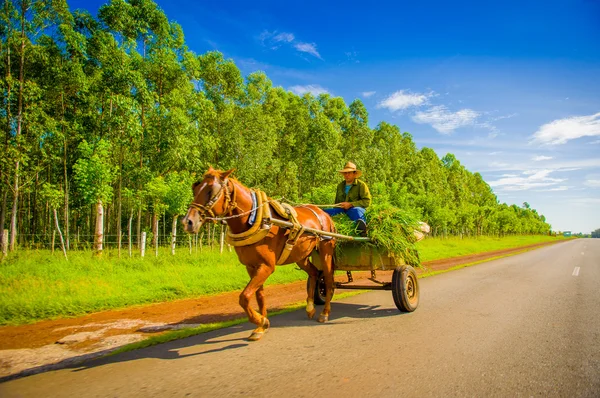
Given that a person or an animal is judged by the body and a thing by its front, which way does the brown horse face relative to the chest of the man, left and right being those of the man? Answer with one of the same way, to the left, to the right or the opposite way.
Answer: the same way

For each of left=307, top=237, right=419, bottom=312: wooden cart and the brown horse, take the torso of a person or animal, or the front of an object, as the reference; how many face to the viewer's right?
0

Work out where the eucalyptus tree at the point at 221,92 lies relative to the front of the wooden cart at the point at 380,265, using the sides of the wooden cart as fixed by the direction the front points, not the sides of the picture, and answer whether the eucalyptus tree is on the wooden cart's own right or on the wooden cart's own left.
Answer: on the wooden cart's own right

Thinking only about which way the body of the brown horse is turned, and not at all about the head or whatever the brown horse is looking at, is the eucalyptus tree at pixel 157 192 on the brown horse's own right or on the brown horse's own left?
on the brown horse's own right

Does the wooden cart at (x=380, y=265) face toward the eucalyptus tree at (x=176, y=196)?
no

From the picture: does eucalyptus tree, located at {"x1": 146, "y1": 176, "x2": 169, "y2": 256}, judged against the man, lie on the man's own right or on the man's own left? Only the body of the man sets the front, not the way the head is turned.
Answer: on the man's own right

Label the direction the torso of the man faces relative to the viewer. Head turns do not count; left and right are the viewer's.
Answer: facing the viewer and to the left of the viewer

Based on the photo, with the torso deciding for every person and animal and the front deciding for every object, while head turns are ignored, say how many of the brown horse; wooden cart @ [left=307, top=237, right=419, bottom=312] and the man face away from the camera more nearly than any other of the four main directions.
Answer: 0

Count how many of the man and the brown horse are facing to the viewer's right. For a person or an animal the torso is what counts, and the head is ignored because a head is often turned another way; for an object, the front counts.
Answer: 0

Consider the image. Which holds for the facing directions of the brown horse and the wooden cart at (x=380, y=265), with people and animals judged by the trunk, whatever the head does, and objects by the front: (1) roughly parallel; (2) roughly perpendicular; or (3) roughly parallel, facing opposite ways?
roughly parallel

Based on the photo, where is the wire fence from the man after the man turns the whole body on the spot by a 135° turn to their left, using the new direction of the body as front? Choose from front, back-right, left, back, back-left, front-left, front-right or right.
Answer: back-left

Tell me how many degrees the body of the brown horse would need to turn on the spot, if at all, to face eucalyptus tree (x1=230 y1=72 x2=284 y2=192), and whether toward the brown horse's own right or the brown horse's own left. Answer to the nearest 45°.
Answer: approximately 135° to the brown horse's own right

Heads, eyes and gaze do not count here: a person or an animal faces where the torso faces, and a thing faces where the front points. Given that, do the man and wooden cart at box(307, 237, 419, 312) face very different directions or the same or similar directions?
same or similar directions
